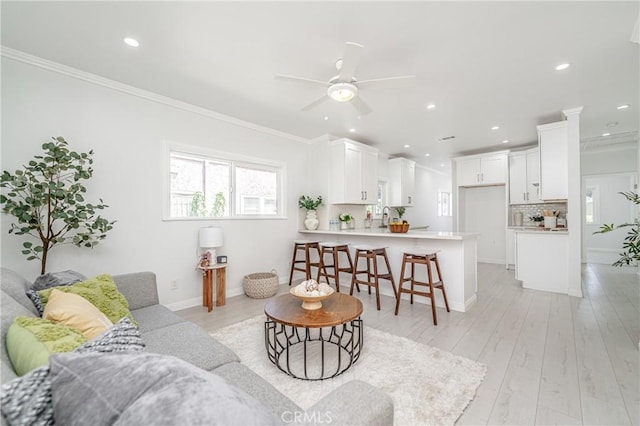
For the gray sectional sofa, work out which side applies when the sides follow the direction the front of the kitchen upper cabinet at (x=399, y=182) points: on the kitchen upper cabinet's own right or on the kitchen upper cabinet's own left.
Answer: on the kitchen upper cabinet's own right

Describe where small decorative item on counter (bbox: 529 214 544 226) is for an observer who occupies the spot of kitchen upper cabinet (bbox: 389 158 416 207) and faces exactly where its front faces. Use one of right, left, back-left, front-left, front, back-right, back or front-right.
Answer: front-left

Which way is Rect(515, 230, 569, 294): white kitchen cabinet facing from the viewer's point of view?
to the viewer's left

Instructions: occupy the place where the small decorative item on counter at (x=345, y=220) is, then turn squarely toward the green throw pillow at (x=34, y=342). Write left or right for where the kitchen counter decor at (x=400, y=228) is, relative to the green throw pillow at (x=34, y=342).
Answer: left

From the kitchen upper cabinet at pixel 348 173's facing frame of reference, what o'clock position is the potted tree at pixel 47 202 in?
The potted tree is roughly at 3 o'clock from the kitchen upper cabinet.

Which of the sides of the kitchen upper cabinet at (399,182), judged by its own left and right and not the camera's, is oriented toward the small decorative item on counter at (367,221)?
right

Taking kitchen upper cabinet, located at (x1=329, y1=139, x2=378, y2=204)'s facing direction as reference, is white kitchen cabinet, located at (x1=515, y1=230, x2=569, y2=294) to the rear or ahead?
ahead

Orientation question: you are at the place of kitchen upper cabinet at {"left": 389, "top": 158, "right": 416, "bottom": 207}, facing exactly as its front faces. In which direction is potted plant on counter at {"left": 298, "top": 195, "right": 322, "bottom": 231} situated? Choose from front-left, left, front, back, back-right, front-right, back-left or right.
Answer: right

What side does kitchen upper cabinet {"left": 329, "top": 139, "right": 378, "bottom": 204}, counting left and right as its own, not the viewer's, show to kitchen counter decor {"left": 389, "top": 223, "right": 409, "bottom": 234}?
front

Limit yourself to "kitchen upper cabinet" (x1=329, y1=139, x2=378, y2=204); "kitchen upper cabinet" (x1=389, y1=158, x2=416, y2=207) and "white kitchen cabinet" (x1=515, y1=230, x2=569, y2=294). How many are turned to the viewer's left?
1
